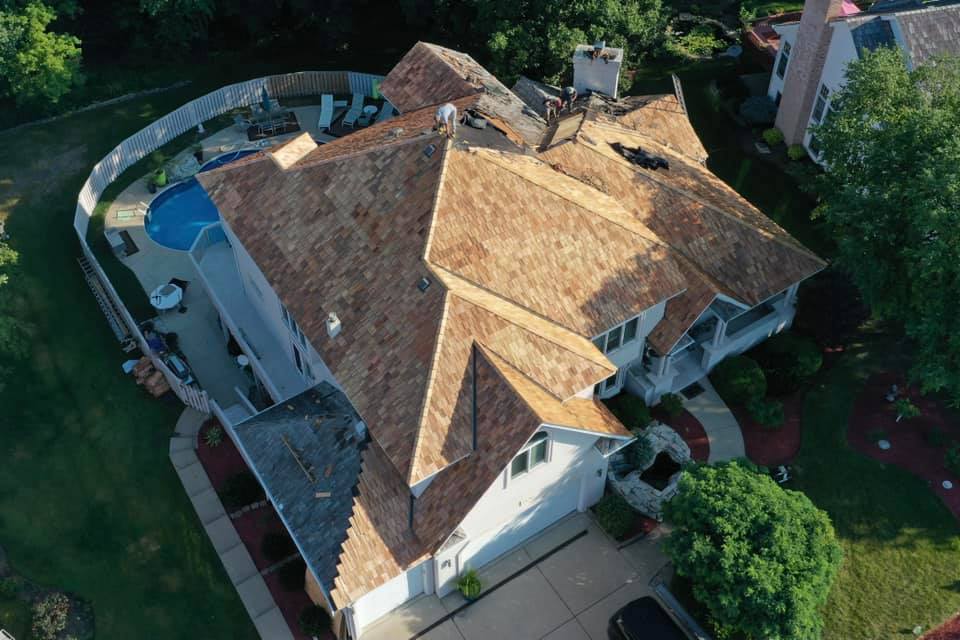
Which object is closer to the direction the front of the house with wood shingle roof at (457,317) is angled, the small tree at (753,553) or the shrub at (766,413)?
the small tree

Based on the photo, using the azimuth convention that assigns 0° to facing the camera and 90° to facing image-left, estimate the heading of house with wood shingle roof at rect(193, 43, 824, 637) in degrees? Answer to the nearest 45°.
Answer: approximately 315°

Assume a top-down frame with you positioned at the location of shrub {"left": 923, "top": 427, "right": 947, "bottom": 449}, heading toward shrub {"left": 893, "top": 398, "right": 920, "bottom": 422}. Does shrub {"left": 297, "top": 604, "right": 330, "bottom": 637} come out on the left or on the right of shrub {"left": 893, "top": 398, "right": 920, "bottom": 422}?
left

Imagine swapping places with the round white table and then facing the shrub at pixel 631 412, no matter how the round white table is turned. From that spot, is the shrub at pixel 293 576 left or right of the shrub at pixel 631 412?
right

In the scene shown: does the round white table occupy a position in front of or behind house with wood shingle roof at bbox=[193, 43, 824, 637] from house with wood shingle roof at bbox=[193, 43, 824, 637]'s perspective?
behind

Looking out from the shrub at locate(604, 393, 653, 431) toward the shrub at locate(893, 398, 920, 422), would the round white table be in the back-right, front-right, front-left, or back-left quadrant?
back-left

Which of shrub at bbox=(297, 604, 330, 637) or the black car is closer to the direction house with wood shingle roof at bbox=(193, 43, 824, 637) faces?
the black car

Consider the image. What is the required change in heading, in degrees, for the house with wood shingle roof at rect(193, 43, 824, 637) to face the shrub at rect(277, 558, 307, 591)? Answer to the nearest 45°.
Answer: approximately 90° to its right

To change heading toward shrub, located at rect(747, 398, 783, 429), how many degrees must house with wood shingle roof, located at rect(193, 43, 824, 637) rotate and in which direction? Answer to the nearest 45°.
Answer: approximately 45° to its left
